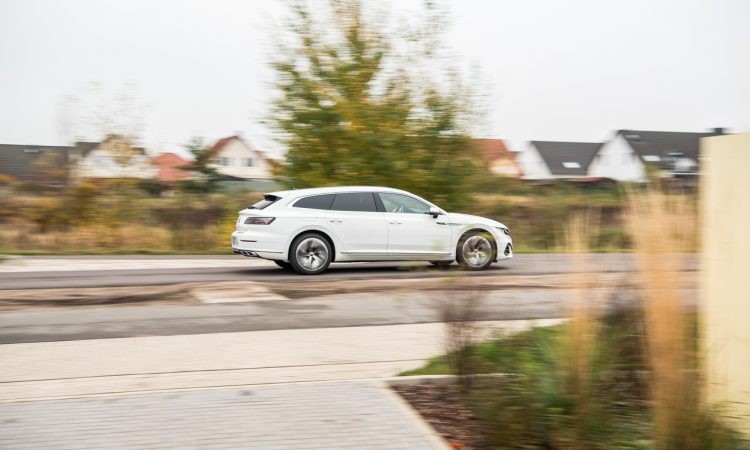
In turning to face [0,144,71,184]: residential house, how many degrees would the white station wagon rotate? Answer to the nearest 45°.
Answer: approximately 135° to its left

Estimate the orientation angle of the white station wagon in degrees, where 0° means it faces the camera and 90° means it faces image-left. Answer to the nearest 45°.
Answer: approximately 270°

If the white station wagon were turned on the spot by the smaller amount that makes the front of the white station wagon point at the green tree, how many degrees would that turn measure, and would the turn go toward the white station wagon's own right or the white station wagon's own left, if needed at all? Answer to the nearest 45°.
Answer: approximately 135° to the white station wagon's own left

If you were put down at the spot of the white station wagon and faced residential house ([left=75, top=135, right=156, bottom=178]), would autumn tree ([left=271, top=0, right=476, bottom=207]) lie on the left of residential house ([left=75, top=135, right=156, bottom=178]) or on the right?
right

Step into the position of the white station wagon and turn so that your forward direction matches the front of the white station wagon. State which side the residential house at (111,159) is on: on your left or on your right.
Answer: on your left

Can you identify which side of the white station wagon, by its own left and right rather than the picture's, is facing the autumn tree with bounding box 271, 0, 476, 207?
left

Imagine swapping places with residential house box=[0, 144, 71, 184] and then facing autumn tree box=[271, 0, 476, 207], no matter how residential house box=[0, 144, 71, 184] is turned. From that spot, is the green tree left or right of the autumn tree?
left

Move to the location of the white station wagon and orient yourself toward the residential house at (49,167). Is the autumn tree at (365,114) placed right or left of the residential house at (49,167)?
right
